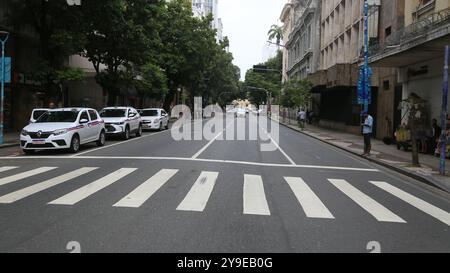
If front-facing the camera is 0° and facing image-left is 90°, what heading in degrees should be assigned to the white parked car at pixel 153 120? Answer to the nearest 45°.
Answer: approximately 45°

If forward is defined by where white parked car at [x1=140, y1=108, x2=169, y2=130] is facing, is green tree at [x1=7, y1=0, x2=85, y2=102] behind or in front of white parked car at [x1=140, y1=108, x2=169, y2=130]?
in front

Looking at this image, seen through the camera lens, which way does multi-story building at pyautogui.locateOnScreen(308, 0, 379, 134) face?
facing to the left of the viewer

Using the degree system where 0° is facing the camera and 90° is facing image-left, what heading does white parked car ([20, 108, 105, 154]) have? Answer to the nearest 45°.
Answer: approximately 45°

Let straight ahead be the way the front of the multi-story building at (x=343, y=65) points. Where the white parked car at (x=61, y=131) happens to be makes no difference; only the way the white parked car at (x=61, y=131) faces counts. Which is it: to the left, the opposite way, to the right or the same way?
to the left

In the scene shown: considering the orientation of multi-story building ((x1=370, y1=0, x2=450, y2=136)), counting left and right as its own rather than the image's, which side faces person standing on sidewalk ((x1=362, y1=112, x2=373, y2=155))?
front

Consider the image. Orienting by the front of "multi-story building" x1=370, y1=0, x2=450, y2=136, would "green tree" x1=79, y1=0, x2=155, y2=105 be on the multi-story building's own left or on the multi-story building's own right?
on the multi-story building's own right

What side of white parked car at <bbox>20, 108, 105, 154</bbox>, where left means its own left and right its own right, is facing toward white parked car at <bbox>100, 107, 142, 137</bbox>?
back

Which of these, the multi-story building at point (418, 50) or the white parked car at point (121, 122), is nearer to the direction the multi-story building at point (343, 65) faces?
the white parked car

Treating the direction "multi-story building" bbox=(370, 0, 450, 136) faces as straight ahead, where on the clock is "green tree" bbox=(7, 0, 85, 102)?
The green tree is roughly at 1 o'clock from the multi-story building.

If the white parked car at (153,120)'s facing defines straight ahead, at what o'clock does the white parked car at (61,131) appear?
the white parked car at (61,131) is roughly at 11 o'clock from the white parked car at (153,120).

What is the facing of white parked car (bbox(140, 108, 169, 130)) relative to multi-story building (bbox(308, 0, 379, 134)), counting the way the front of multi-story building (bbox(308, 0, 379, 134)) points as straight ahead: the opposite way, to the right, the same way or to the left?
to the left

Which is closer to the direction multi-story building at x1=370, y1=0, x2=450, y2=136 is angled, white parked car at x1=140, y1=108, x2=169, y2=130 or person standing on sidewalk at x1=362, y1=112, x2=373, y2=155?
the person standing on sidewalk
